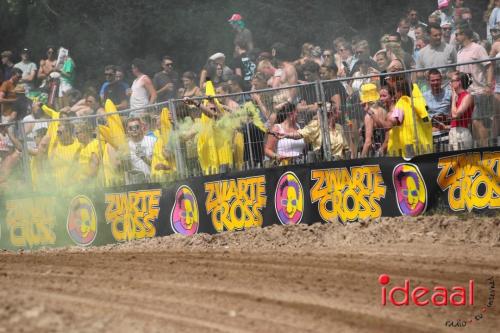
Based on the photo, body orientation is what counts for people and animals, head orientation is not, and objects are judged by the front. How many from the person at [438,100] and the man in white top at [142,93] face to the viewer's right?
0

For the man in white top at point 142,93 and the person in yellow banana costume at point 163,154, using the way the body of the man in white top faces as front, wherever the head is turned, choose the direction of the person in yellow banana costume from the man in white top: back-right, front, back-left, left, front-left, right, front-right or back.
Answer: front-left

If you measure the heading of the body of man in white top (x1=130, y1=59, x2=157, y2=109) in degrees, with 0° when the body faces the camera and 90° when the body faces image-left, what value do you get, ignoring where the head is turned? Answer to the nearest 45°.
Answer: approximately 45°

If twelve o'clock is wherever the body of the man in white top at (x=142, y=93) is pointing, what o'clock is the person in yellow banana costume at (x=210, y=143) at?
The person in yellow banana costume is roughly at 8 o'clock from the man in white top.
